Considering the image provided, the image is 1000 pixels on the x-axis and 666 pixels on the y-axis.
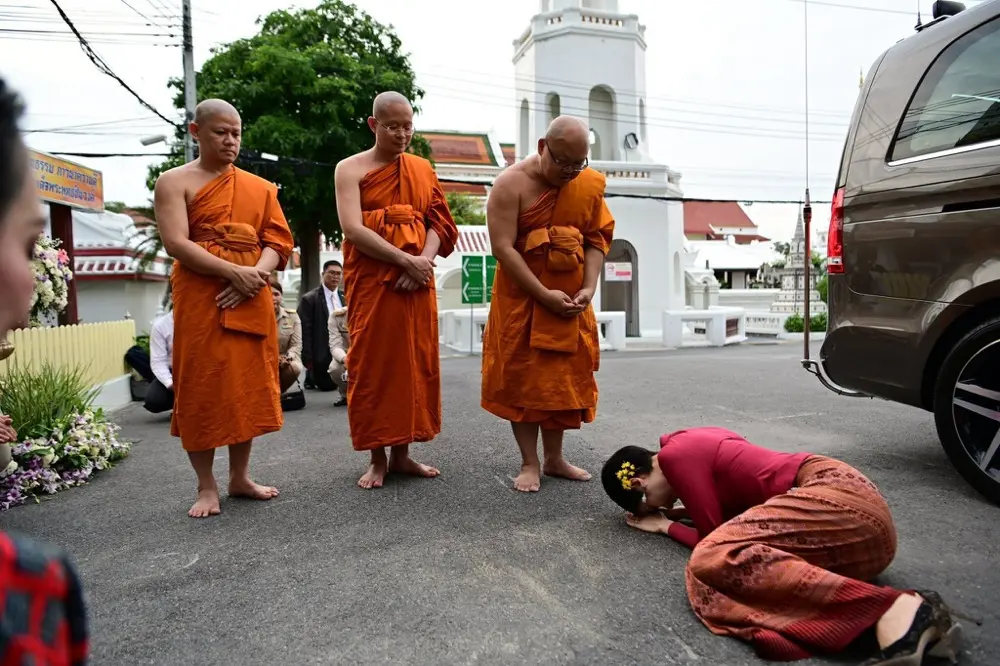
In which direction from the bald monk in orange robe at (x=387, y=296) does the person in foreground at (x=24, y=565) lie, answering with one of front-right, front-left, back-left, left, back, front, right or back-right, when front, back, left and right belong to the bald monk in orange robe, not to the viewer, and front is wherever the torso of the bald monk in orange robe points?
front-right

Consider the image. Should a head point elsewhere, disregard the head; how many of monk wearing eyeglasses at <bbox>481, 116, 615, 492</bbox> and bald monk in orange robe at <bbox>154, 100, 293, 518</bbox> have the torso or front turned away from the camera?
0

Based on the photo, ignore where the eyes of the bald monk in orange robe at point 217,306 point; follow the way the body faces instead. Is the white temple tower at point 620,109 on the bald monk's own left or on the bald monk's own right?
on the bald monk's own left

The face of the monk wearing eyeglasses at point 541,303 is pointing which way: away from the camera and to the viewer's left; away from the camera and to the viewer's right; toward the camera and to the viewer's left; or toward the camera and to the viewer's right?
toward the camera and to the viewer's right

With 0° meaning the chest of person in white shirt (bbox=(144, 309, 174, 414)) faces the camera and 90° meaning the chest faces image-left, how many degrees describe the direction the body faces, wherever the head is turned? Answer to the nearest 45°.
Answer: approximately 315°

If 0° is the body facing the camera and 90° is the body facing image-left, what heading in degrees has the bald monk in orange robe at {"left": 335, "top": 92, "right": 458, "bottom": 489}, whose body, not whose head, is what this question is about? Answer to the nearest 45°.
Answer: approximately 315°

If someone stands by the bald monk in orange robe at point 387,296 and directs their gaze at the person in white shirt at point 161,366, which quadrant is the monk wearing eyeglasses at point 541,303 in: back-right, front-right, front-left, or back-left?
back-right

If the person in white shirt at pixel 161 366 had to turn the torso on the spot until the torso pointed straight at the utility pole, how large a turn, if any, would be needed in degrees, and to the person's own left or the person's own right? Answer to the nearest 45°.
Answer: approximately 135° to the person's own left
